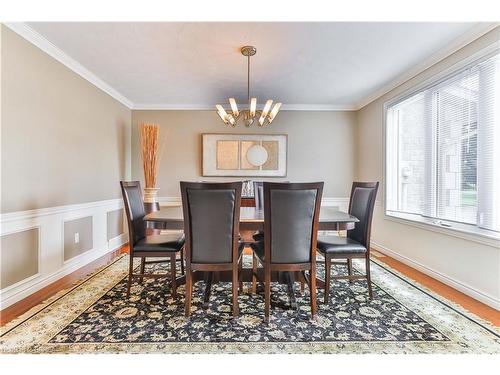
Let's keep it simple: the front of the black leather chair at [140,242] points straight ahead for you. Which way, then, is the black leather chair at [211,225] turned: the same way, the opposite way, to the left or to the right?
to the left

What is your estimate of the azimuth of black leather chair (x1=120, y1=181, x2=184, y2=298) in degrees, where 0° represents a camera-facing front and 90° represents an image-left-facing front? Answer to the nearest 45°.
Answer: approximately 270°

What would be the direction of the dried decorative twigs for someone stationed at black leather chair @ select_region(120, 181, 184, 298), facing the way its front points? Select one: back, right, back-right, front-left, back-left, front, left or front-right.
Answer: left

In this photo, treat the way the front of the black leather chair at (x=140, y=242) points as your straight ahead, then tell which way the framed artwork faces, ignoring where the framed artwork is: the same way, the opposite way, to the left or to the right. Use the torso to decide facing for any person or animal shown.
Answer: to the right

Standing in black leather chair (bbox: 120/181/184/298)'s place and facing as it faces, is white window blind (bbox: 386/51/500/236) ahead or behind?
ahead

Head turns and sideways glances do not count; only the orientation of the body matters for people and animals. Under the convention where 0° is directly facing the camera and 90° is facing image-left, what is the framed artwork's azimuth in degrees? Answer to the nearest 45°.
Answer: approximately 0°

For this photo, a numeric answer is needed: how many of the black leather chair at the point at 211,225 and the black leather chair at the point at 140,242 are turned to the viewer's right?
1

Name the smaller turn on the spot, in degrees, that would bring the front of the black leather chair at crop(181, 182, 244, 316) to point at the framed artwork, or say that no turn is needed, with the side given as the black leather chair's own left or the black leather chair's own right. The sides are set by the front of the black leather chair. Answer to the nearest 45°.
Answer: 0° — it already faces it

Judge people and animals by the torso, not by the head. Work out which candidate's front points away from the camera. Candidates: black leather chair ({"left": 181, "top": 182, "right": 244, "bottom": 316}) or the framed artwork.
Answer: the black leather chair

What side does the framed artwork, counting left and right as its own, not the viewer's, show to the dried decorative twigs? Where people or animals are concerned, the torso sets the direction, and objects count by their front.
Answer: right

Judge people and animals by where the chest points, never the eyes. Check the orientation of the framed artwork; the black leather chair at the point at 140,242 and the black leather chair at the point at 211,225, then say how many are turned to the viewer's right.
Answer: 1

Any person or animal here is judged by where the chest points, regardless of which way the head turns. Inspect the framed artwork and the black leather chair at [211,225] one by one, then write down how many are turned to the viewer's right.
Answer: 0

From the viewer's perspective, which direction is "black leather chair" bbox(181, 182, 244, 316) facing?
away from the camera

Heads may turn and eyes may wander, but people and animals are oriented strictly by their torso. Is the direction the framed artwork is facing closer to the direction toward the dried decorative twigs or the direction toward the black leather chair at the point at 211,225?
the black leather chair
